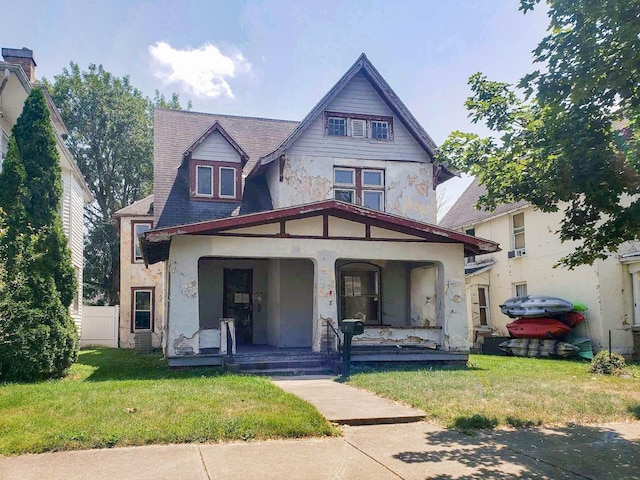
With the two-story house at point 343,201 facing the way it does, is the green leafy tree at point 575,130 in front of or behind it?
in front

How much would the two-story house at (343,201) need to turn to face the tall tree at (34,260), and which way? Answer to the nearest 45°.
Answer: approximately 45° to its right

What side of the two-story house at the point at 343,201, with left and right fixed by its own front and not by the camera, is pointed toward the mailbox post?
front

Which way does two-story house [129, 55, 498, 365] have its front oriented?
toward the camera

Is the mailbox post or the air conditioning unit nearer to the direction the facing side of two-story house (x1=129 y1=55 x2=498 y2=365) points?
the mailbox post

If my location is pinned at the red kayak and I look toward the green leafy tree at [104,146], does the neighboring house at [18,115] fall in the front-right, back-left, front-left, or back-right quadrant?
front-left

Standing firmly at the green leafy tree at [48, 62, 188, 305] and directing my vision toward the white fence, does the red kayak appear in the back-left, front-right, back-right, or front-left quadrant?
front-left

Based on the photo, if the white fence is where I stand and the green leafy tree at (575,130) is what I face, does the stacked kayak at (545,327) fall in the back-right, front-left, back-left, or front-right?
front-left

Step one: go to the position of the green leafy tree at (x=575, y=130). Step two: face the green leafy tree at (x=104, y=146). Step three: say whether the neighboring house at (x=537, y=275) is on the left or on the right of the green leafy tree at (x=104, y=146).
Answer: right

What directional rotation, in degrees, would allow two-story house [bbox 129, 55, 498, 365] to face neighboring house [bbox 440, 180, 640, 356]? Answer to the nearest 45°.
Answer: approximately 135° to its left

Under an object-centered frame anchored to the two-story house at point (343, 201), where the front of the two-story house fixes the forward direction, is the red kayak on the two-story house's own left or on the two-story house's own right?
on the two-story house's own left

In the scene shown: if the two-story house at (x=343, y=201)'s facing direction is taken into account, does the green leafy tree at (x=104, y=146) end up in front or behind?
behind

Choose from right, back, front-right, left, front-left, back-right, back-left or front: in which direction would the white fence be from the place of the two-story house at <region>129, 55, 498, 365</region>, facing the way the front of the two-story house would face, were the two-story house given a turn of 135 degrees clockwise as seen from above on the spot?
front
